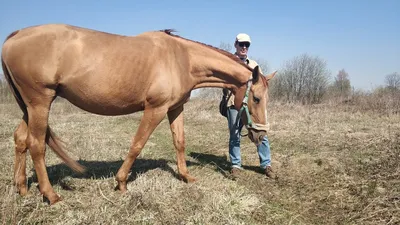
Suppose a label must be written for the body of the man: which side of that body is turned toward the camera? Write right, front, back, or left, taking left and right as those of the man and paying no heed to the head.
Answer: front

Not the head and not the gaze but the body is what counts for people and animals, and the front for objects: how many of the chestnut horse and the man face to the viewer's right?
1

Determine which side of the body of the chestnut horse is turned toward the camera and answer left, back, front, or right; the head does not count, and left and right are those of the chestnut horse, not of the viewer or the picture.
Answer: right

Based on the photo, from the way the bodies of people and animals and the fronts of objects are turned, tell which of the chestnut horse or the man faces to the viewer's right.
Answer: the chestnut horse

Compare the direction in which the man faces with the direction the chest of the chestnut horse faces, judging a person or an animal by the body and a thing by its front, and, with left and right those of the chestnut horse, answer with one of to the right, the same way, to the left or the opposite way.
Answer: to the right
